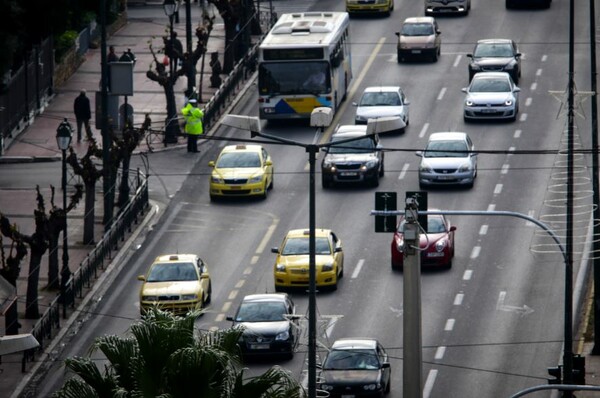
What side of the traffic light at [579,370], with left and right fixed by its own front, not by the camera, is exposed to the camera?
back

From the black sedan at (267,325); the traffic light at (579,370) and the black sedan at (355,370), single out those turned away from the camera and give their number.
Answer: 1

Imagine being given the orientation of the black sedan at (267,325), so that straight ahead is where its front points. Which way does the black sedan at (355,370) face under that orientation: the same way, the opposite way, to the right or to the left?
the same way

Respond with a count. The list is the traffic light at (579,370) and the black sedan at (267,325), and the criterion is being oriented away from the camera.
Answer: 1

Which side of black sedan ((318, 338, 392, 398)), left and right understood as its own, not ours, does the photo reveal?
front

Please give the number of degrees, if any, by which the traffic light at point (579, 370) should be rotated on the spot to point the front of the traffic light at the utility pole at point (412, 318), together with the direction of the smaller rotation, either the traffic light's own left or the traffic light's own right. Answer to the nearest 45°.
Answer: approximately 135° to the traffic light's own left

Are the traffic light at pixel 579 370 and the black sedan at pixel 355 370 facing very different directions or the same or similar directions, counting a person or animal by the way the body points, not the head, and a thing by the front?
very different directions

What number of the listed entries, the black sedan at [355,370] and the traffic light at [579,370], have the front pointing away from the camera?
1

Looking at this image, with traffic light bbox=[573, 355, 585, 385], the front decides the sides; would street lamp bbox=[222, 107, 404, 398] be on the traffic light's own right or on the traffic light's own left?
on the traffic light's own left

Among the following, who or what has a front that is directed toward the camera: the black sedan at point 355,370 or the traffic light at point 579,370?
the black sedan
